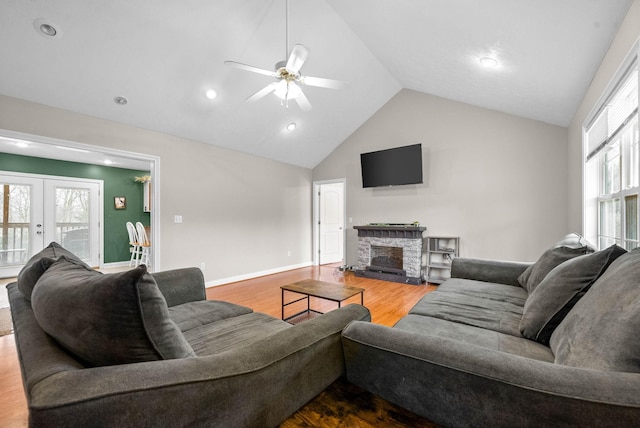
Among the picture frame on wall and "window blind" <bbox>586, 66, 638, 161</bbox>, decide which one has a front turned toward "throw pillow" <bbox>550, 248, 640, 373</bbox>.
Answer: the picture frame on wall

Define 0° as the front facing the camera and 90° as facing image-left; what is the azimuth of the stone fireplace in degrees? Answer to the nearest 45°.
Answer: approximately 45°

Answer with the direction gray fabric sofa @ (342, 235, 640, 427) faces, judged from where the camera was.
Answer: facing to the left of the viewer

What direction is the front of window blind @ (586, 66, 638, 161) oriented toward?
to the viewer's left

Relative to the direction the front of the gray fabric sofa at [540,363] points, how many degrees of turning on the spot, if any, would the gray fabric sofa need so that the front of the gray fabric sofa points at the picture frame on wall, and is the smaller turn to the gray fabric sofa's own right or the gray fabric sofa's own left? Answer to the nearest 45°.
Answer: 0° — it already faces it

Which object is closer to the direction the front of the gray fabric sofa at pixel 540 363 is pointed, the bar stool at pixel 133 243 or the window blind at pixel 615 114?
the bar stool

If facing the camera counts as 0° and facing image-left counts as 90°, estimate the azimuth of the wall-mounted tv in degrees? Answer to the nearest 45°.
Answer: approximately 45°

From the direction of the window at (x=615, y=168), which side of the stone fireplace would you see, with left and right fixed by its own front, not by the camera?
left

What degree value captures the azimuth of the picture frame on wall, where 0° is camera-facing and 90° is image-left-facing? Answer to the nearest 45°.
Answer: approximately 0°

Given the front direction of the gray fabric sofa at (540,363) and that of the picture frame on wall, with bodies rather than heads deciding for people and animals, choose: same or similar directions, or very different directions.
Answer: very different directions

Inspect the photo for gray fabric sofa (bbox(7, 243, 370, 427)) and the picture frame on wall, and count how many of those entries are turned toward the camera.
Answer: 1
